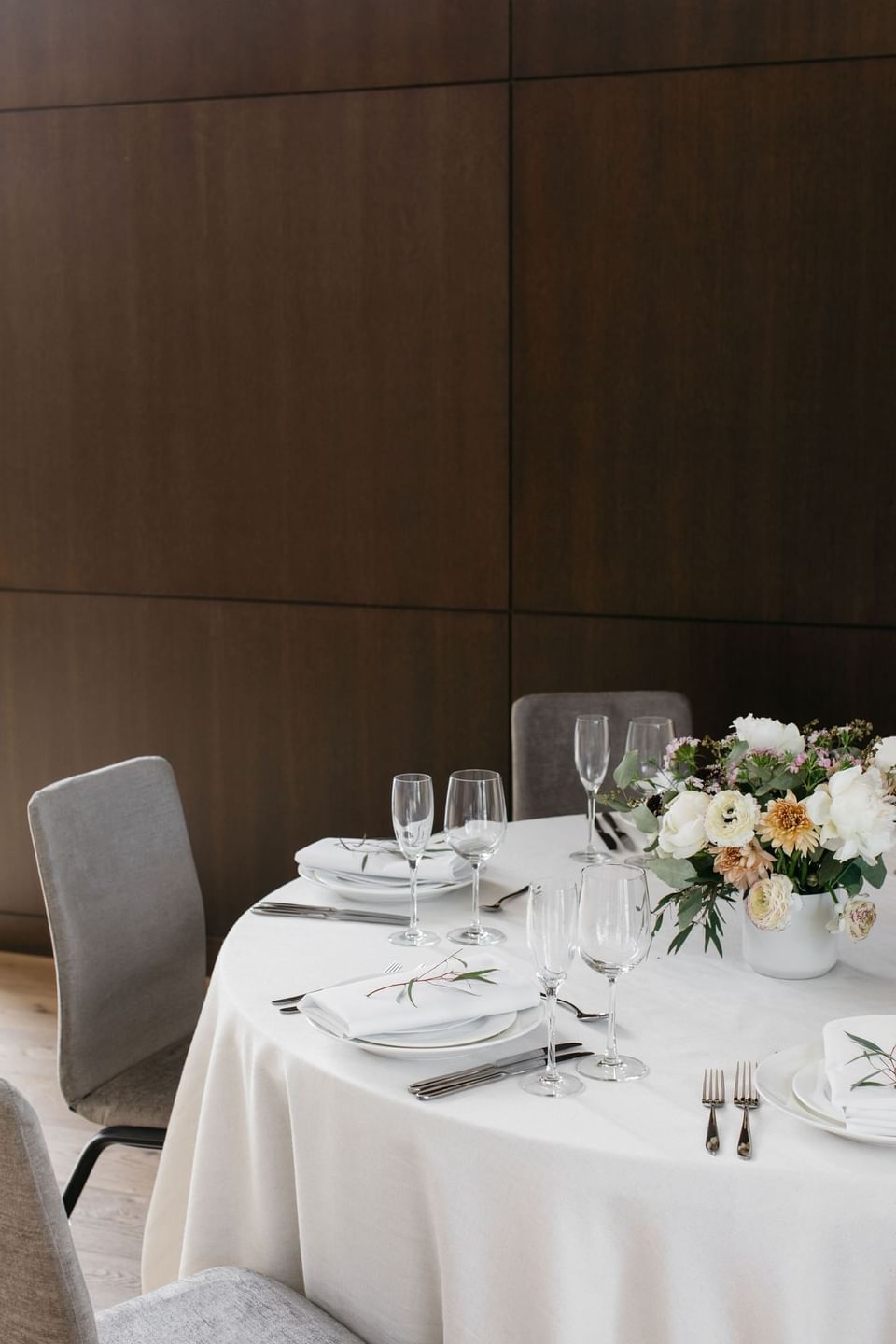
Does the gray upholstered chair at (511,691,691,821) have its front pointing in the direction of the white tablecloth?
yes

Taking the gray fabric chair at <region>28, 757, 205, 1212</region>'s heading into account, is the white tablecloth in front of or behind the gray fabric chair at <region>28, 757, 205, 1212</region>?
in front

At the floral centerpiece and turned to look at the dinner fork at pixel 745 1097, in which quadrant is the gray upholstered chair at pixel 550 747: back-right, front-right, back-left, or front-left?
back-right

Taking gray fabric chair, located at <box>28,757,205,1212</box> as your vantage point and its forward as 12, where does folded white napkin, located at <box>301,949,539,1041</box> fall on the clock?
The folded white napkin is roughly at 1 o'clock from the gray fabric chair.

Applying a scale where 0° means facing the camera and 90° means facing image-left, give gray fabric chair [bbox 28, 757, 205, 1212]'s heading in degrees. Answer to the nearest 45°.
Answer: approximately 315°

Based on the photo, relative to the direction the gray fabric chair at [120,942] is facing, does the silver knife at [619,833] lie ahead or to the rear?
ahead

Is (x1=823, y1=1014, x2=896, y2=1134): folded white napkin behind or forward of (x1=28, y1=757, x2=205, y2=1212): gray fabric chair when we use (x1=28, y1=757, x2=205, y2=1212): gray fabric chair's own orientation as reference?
forward

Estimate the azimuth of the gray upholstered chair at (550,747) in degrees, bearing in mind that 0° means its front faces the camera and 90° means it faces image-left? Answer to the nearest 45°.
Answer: approximately 0°

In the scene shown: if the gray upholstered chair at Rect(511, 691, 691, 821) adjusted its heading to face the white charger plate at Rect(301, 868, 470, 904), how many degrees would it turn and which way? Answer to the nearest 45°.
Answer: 0° — it already faces it

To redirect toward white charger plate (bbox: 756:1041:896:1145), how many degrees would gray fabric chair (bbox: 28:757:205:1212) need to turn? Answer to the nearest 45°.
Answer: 0° — it already faces it
